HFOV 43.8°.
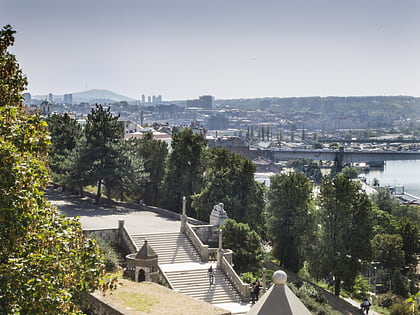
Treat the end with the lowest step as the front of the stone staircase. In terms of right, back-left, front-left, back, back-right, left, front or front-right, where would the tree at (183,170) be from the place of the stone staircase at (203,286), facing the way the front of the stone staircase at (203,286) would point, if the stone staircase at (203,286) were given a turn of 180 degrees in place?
front

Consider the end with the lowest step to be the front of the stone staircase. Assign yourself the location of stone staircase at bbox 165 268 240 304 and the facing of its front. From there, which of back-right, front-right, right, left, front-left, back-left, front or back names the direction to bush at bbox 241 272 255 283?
back-left

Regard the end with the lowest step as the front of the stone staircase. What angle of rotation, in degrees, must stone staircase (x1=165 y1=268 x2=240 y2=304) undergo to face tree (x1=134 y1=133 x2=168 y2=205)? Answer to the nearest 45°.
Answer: approximately 180°

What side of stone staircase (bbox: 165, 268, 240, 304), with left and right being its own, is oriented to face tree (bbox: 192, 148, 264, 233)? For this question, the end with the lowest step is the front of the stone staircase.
back

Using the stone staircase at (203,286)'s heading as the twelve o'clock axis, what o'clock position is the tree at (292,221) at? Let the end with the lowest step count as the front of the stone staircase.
The tree is roughly at 7 o'clock from the stone staircase.

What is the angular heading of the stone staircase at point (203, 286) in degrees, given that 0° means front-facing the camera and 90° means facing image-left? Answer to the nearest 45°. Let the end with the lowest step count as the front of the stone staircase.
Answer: approximately 0°

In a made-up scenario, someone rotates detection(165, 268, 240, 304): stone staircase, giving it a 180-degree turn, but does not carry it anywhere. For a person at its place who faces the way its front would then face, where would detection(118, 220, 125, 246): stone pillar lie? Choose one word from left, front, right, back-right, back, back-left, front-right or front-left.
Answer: front-left

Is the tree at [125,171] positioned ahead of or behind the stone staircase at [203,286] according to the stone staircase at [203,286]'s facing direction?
behind

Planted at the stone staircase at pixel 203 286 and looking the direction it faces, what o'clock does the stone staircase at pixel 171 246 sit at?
the stone staircase at pixel 171 246 is roughly at 5 o'clock from the stone staircase at pixel 203 286.

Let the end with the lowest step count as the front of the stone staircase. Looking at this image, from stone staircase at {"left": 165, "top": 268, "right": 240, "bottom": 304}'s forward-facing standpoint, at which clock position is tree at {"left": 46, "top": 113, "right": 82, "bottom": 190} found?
The tree is roughly at 5 o'clock from the stone staircase.

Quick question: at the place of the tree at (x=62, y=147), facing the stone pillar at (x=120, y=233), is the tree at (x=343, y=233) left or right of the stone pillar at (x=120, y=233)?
left
